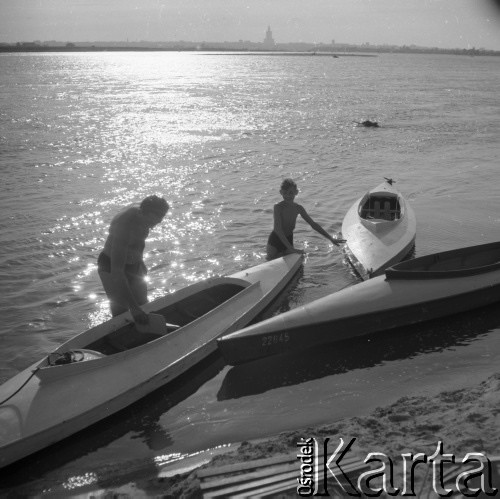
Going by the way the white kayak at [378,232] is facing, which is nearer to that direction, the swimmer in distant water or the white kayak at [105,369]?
the white kayak

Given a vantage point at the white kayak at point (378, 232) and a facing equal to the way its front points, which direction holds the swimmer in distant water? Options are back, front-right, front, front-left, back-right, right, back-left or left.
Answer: back

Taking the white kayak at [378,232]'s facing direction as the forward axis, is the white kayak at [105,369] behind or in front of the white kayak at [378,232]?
in front

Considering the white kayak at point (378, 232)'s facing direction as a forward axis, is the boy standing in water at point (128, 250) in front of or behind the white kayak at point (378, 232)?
in front

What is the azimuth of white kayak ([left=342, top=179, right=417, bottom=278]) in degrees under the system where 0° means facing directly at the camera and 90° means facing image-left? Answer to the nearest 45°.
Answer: approximately 0°

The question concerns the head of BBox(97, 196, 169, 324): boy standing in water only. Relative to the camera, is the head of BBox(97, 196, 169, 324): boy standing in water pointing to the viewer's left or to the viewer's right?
to the viewer's right

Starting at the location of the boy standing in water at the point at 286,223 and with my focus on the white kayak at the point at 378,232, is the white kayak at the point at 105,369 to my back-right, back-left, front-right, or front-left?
back-right

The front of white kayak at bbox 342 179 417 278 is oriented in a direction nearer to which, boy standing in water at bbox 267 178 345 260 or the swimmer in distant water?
the boy standing in water

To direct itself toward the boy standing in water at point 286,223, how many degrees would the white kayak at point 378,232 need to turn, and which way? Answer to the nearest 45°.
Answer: approximately 45° to its right
